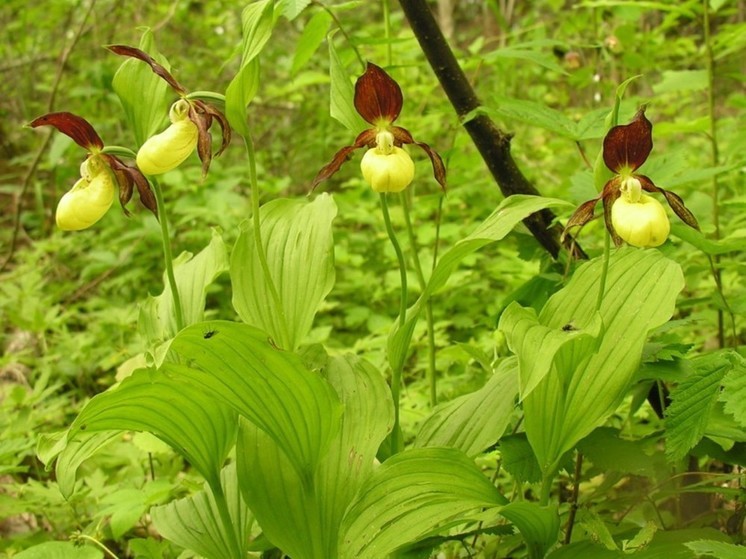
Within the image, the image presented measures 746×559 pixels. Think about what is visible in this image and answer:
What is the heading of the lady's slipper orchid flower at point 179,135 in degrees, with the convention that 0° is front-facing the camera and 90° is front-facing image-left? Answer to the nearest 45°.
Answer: approximately 90°

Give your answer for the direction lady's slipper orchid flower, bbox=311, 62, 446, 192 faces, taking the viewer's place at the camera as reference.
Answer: facing the viewer

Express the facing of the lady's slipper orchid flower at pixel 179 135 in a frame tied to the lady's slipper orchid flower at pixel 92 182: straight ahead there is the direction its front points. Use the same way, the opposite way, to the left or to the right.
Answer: the same way
